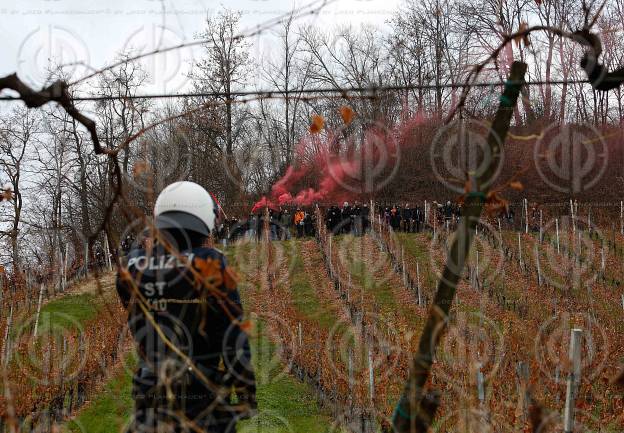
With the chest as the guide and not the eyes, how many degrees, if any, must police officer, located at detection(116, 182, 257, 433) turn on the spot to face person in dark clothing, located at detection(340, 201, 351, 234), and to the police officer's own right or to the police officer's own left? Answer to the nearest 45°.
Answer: approximately 45° to the police officer's own left

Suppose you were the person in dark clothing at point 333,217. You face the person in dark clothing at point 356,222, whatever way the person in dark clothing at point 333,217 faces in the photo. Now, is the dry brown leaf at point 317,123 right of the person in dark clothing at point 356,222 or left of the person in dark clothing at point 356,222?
right

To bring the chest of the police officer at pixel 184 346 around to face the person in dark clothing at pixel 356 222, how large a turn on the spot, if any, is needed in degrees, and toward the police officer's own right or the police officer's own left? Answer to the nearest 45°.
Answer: approximately 45° to the police officer's own left

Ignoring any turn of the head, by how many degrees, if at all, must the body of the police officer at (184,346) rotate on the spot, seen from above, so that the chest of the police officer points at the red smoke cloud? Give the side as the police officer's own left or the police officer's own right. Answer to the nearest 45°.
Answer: approximately 45° to the police officer's own left

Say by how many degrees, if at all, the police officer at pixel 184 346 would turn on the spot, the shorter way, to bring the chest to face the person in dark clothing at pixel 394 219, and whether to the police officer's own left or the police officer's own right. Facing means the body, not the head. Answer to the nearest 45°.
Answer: approximately 45° to the police officer's own left

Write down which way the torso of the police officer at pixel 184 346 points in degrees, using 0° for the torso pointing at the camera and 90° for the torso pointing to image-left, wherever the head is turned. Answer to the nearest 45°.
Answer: approximately 225°
